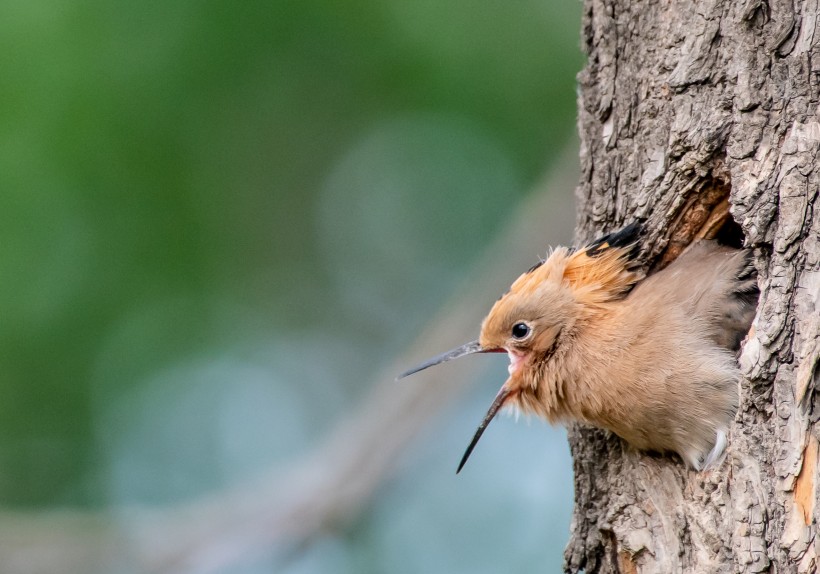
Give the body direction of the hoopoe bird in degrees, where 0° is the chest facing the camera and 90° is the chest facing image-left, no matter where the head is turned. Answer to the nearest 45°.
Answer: approximately 90°

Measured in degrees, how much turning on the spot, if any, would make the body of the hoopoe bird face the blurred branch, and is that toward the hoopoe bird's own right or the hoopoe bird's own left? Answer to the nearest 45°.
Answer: approximately 45° to the hoopoe bird's own right
